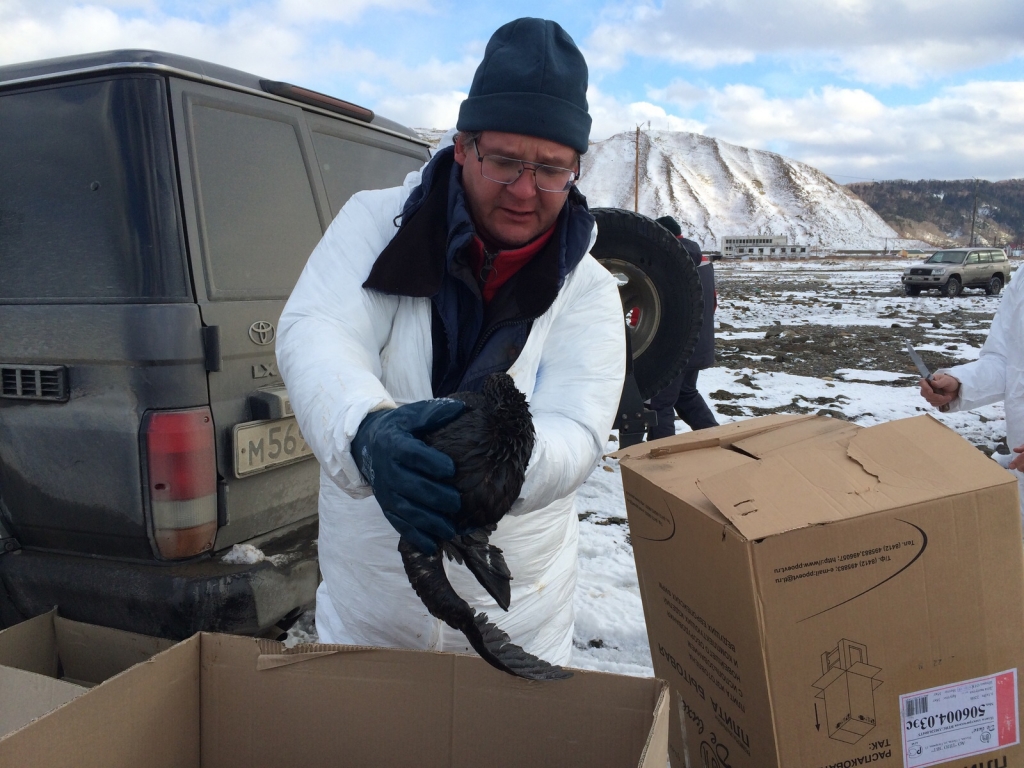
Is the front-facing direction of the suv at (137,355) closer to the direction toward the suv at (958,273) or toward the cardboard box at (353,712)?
the suv

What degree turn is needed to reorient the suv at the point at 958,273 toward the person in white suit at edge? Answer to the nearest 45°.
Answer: approximately 45° to its left

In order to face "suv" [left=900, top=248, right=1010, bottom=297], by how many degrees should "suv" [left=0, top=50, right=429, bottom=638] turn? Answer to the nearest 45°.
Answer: approximately 90° to its right

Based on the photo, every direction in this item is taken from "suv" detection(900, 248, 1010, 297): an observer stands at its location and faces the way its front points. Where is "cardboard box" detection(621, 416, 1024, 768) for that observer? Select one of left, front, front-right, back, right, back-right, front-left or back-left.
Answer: front-left

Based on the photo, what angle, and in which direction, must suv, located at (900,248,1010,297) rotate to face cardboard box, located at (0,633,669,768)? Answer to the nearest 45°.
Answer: approximately 45° to its left

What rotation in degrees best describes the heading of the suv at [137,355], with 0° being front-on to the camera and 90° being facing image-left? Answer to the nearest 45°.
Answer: approximately 135°

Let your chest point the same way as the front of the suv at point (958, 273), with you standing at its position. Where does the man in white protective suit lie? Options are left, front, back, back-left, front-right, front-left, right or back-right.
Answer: front-left

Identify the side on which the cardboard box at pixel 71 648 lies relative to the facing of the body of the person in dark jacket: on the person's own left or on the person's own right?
on the person's own left
